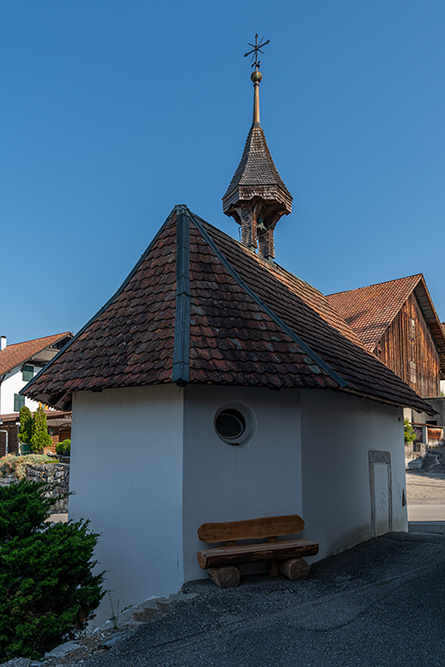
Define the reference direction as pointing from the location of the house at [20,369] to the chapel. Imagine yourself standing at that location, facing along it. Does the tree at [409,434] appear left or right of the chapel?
left

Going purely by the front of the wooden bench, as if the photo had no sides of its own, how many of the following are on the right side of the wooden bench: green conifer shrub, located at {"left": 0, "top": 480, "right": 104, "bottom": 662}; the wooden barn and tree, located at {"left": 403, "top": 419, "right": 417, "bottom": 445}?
1

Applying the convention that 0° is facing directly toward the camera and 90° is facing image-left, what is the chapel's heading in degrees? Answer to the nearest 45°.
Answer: approximately 225°

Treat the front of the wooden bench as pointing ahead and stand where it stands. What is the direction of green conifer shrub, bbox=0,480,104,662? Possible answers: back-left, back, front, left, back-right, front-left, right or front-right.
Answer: right

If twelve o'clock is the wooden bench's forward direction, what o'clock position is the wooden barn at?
The wooden barn is roughly at 8 o'clock from the wooden bench.

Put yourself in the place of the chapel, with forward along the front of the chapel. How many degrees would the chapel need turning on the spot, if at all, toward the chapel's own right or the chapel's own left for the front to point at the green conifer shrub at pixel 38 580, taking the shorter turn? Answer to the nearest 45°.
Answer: approximately 180°

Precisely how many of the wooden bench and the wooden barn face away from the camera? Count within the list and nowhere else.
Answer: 0

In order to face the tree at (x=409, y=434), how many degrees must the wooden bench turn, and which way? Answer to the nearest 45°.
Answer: approximately 135° to its left

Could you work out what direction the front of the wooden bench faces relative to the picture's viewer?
facing the viewer and to the right of the viewer

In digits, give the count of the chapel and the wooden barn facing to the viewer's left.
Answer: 0
